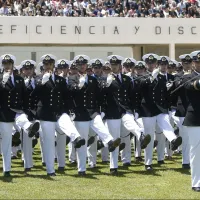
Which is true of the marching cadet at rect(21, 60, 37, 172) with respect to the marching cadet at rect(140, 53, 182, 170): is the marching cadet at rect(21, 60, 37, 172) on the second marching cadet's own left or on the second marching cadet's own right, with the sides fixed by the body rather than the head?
on the second marching cadet's own right

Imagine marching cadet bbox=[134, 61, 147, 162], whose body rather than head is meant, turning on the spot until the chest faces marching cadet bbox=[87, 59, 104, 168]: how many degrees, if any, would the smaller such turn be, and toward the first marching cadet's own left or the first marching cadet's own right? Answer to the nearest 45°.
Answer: approximately 135° to the first marching cadet's own right

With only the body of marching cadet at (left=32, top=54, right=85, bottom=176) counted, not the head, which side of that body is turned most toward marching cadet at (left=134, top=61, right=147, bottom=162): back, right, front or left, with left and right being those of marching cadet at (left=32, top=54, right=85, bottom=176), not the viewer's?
left

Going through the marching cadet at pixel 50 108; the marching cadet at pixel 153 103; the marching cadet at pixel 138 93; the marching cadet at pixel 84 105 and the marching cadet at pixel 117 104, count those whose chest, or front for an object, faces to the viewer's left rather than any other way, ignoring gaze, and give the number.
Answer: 0

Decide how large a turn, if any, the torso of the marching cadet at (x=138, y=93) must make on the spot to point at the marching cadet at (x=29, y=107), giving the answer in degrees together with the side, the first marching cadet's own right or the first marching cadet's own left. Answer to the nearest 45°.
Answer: approximately 135° to the first marching cadet's own right

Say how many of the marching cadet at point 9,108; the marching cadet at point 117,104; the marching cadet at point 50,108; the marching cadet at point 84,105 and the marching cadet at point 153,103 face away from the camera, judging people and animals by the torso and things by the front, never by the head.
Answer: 0

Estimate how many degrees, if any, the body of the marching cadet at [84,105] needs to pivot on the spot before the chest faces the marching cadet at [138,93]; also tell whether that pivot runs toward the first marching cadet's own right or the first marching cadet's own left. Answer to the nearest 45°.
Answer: approximately 90° to the first marching cadet's own left

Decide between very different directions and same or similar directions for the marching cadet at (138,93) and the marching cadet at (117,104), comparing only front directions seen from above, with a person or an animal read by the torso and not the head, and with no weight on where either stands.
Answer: same or similar directions

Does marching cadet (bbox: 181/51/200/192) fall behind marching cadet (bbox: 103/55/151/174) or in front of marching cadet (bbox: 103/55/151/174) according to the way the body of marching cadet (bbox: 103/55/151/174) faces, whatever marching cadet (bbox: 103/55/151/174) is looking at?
in front

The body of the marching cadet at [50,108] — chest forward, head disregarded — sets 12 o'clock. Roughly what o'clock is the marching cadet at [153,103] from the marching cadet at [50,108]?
the marching cadet at [153,103] is roughly at 10 o'clock from the marching cadet at [50,108].

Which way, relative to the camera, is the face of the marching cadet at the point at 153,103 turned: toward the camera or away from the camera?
toward the camera

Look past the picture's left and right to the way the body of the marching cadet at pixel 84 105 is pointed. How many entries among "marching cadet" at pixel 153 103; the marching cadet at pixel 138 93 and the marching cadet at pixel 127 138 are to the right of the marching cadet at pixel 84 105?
0

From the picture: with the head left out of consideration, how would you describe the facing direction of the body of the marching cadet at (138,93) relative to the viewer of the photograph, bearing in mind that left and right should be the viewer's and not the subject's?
facing the viewer and to the right of the viewer

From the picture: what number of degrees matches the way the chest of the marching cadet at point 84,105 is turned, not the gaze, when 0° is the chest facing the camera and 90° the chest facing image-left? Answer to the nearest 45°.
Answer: approximately 315°

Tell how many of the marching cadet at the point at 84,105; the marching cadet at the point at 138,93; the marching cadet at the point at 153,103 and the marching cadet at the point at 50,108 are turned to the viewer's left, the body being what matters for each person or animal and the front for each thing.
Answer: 0
